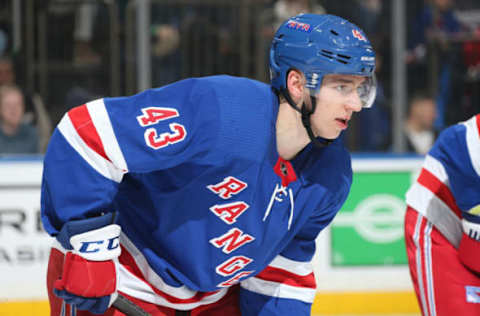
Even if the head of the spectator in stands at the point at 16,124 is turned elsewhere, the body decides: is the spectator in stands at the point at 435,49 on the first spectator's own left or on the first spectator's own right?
on the first spectator's own left

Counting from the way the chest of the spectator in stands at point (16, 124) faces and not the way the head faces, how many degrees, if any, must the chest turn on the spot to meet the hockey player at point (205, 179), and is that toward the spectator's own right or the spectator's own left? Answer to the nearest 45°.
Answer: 0° — they already face them

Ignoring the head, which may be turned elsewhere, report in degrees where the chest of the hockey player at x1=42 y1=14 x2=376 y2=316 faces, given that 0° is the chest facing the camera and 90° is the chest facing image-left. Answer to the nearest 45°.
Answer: approximately 315°

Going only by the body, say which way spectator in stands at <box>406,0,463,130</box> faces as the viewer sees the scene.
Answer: toward the camera

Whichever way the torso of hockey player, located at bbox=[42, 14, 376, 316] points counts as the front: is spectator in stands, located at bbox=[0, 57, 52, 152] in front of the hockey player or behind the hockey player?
behind

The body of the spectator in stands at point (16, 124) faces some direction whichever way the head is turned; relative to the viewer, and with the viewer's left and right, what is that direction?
facing the viewer

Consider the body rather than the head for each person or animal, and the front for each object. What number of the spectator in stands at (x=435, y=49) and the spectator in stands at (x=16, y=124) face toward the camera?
2

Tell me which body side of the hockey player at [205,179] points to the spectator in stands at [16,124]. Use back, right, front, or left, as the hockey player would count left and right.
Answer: back

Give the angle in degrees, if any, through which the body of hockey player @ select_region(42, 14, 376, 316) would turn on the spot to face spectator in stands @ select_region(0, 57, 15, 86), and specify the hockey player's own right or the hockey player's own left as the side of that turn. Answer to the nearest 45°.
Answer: approximately 180°
